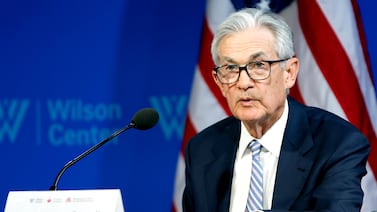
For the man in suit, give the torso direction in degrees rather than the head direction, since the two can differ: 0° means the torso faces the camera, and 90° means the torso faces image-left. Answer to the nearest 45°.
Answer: approximately 45°

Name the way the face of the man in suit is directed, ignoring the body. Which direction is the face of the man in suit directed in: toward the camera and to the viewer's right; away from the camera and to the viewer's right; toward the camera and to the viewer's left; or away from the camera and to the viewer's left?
toward the camera and to the viewer's left
